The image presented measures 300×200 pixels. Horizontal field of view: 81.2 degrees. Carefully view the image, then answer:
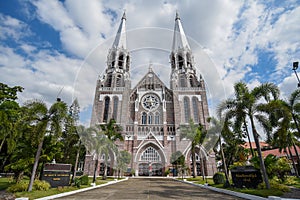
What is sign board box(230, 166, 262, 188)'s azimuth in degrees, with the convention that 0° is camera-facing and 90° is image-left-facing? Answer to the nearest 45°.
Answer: approximately 0°

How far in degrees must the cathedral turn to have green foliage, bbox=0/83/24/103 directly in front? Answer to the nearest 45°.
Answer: approximately 45° to its right

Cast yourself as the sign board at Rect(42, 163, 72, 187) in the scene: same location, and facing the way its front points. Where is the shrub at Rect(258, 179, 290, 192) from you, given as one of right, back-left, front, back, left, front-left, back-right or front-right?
front-left

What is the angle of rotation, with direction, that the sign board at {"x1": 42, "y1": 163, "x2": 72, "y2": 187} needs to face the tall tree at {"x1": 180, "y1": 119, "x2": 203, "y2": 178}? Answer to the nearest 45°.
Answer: approximately 90° to its left

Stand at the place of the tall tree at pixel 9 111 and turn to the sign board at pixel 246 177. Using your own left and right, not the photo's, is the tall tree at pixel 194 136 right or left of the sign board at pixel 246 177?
left

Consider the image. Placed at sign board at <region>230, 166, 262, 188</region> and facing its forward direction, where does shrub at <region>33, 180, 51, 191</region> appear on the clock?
The shrub is roughly at 2 o'clock from the sign board.

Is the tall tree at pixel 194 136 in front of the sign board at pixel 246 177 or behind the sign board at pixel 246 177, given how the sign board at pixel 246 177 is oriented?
behind

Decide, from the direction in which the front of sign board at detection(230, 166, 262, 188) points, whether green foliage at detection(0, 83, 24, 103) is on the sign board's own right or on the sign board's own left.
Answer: on the sign board's own right

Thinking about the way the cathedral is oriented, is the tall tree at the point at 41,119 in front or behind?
in front
